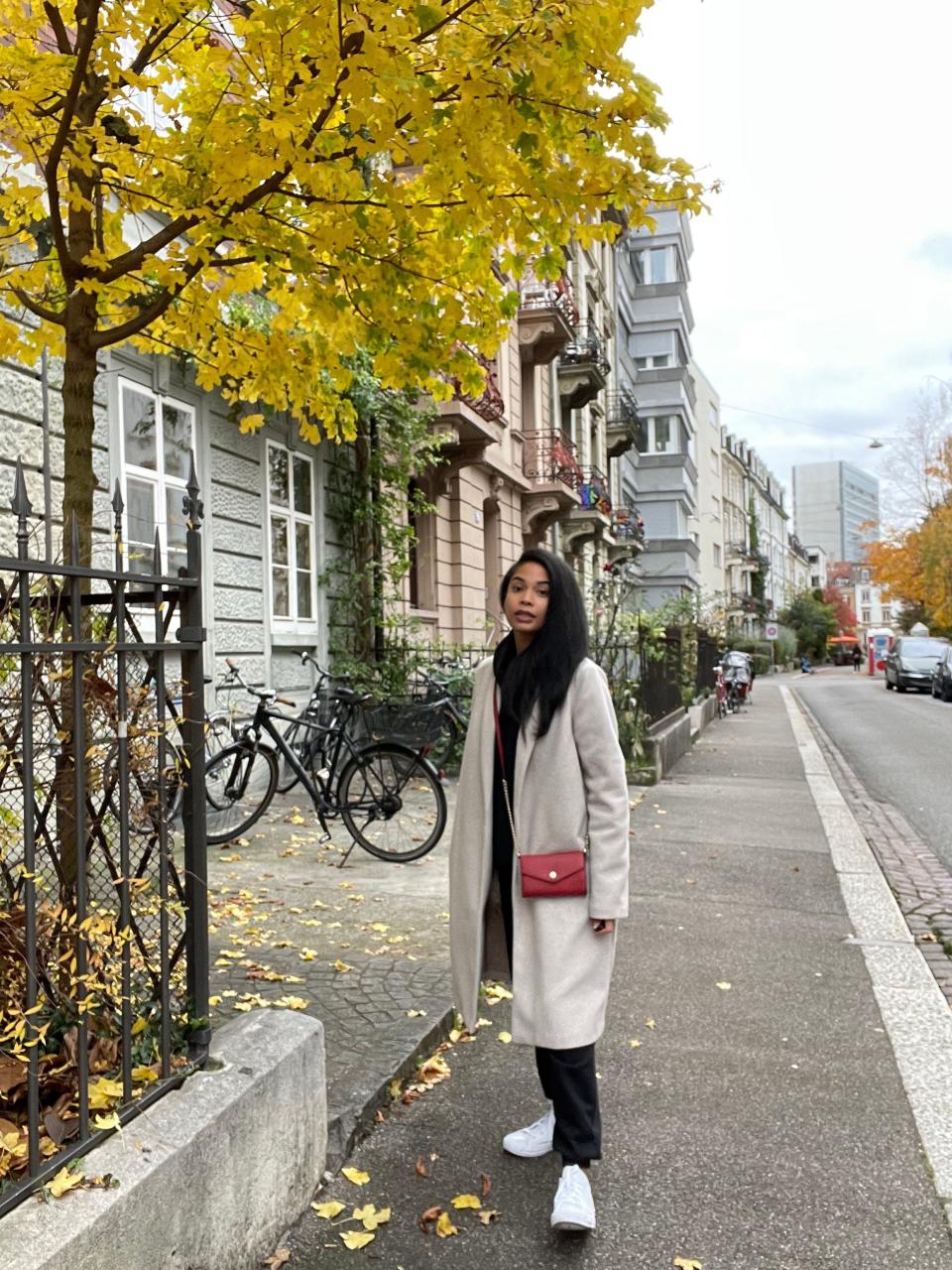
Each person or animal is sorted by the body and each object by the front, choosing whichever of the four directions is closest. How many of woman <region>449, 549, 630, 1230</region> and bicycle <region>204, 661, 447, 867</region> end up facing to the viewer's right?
0

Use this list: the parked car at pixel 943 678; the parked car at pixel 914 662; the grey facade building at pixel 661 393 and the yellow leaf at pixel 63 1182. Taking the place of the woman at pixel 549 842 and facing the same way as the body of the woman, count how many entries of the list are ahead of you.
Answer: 1

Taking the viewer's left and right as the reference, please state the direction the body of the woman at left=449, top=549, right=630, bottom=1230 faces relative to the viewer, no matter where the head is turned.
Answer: facing the viewer and to the left of the viewer

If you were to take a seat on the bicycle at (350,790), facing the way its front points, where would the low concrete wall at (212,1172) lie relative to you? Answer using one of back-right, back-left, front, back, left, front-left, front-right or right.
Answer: back-left

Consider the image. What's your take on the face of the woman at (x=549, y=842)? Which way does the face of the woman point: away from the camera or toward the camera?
toward the camera

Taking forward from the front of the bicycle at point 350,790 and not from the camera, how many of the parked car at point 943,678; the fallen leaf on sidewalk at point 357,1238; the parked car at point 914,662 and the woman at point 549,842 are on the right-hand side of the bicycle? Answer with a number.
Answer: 2

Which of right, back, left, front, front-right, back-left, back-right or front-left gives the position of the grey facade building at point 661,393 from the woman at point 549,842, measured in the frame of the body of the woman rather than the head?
back-right

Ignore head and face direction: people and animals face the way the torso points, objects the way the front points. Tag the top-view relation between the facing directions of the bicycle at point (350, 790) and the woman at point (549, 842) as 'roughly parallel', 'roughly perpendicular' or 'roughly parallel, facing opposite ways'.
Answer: roughly perpendicular

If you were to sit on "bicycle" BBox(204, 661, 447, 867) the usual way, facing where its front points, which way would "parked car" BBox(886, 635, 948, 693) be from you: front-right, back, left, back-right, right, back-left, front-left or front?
right
